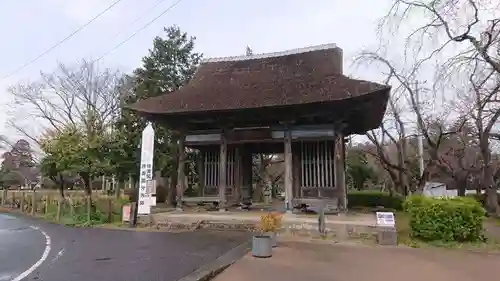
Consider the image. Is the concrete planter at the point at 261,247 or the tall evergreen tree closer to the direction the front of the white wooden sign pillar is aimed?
the concrete planter

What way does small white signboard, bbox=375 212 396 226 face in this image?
toward the camera

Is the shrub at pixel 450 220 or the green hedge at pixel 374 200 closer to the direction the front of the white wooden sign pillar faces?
the shrub

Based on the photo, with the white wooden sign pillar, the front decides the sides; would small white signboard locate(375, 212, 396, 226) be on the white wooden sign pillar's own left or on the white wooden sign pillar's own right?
on the white wooden sign pillar's own left

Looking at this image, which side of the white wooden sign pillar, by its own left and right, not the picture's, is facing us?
front

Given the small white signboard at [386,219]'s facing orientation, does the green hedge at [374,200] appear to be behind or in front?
behind

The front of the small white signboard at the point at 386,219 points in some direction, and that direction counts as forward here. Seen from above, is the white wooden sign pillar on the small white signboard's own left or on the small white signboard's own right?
on the small white signboard's own right

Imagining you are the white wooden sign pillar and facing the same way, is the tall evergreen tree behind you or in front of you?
behind

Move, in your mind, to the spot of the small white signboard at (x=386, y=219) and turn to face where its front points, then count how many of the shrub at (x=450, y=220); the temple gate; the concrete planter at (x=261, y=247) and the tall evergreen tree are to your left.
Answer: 1

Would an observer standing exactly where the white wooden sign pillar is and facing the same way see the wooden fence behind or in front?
behind

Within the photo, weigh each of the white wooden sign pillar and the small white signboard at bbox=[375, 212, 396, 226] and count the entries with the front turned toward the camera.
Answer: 2

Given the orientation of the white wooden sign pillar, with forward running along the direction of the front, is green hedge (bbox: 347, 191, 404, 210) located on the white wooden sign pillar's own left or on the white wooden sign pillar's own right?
on the white wooden sign pillar's own left

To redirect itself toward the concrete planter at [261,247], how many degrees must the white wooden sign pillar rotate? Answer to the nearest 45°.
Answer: approximately 45° to its left

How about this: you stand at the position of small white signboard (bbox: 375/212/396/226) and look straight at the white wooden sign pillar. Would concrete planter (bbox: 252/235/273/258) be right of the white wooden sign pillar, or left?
left

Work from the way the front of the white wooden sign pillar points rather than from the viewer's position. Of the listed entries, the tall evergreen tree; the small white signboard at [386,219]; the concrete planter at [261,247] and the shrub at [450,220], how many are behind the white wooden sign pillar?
1

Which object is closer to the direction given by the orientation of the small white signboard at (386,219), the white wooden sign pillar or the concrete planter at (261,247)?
the concrete planter
